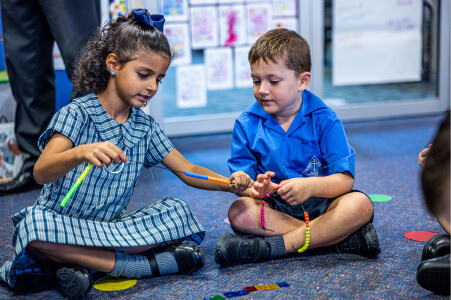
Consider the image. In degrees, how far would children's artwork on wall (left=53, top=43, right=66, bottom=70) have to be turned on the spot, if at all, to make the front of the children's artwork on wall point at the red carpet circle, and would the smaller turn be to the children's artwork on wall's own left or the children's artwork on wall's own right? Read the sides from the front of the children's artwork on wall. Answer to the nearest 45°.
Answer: approximately 45° to the children's artwork on wall's own left

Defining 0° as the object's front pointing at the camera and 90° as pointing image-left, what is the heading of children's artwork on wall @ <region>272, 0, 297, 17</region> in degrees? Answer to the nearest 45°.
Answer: approximately 0°

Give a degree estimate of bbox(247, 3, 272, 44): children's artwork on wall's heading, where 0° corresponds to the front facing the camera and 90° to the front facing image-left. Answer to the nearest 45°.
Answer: approximately 0°
